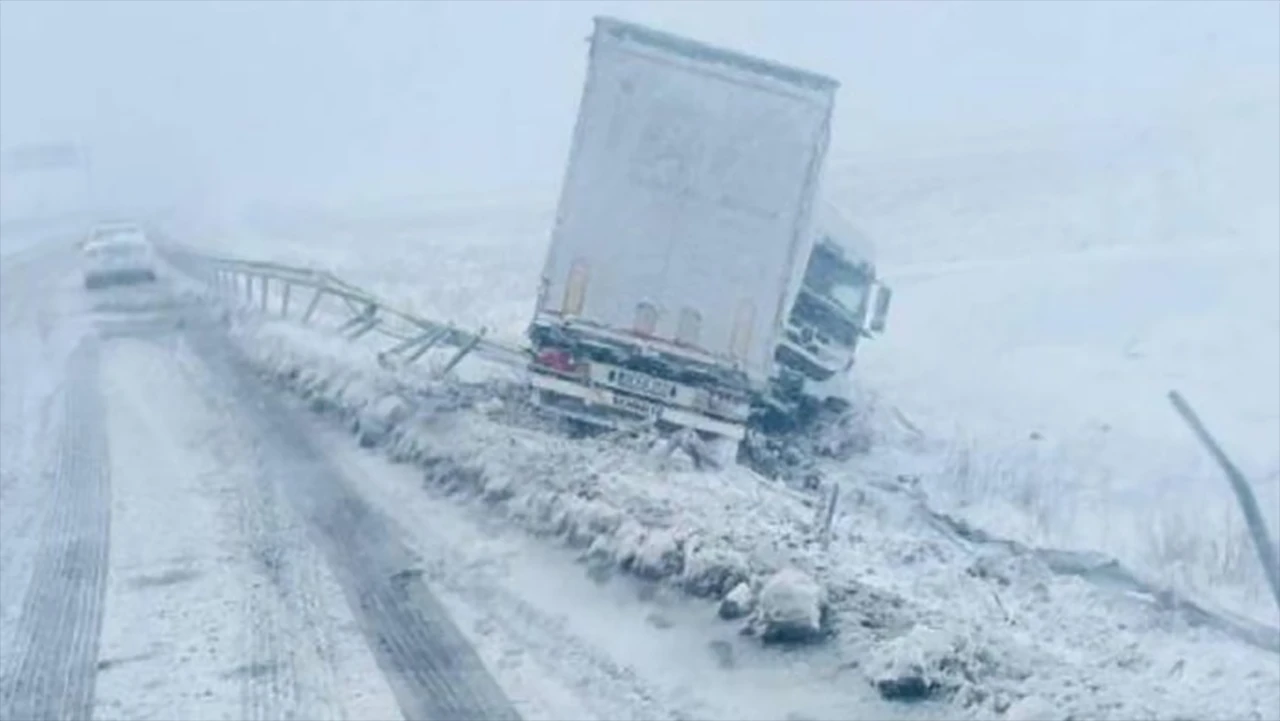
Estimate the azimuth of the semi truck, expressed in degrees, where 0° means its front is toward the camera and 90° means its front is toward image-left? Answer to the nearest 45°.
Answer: approximately 180°
